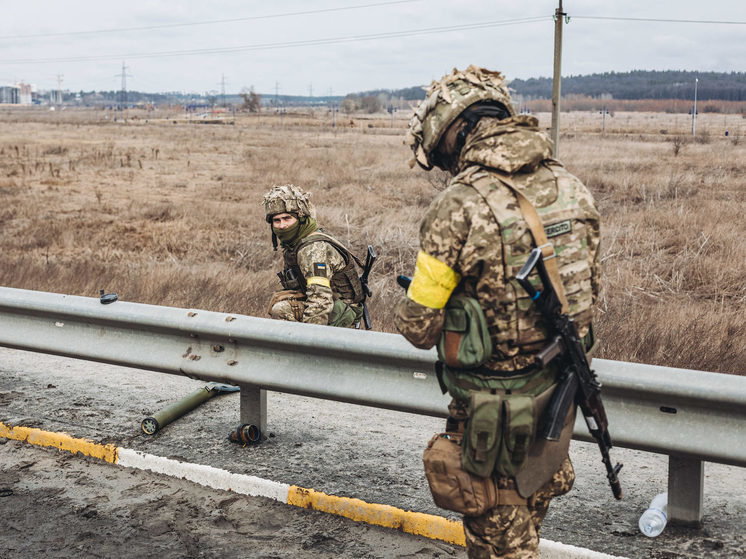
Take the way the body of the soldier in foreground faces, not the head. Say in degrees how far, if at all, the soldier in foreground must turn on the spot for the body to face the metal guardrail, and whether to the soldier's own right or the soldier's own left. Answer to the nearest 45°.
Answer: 0° — they already face it

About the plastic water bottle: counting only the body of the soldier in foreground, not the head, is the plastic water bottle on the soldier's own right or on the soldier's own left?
on the soldier's own right

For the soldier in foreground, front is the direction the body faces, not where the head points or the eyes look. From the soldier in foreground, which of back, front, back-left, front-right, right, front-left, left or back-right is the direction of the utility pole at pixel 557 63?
front-right

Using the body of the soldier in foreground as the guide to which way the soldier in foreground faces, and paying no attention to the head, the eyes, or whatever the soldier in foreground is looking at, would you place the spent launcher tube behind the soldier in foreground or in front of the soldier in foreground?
in front

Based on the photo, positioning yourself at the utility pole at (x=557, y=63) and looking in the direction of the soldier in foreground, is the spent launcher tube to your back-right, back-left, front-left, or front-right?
front-right

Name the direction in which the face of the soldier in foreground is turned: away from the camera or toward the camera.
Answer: away from the camera

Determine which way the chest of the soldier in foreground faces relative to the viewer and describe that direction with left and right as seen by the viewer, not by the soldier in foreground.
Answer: facing away from the viewer and to the left of the viewer

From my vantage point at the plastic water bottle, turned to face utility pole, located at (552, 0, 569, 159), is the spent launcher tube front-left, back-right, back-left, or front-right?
front-left

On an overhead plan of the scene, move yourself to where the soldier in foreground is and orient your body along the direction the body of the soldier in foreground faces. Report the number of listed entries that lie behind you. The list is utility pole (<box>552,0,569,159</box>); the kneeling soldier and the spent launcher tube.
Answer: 0

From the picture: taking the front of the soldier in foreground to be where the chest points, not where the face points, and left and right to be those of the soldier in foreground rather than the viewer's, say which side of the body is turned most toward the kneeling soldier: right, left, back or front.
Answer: front
